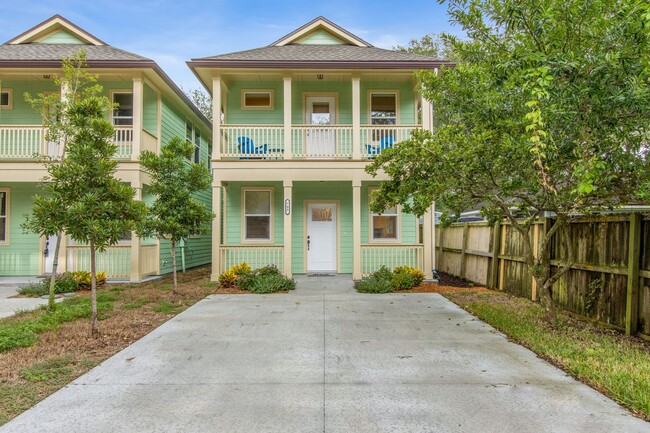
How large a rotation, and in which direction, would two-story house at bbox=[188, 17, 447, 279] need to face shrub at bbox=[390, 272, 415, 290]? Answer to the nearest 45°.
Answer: approximately 45° to its left

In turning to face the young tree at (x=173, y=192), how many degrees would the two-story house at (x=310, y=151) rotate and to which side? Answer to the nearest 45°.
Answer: approximately 45° to its right

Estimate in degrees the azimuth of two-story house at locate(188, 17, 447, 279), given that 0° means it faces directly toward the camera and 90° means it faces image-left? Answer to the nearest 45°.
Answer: approximately 0°

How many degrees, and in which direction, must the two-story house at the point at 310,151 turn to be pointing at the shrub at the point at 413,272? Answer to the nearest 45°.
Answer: approximately 45° to its left

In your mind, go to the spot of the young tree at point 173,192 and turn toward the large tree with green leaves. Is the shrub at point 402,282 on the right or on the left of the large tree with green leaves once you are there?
left

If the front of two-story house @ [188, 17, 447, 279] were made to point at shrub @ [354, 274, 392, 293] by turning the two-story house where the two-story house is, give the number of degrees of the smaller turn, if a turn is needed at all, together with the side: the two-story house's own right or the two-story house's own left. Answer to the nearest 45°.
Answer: approximately 45° to the two-story house's own left
